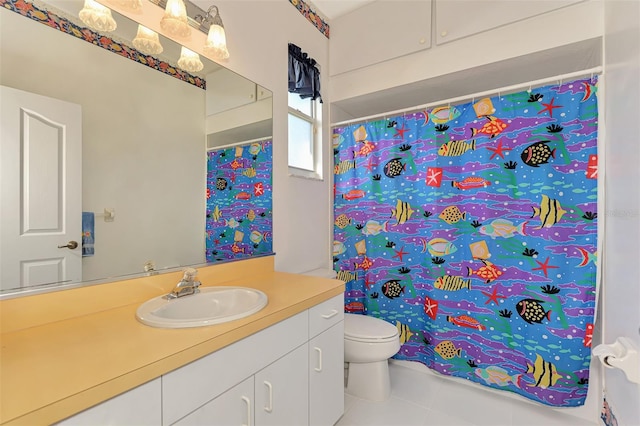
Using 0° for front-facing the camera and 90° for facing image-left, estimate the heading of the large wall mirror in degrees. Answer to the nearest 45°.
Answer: approximately 315°

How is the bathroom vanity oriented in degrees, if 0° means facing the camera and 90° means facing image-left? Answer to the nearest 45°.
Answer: approximately 315°

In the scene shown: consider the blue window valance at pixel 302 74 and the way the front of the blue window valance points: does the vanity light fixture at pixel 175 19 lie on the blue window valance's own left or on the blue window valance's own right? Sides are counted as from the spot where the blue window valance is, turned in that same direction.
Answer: on the blue window valance's own right

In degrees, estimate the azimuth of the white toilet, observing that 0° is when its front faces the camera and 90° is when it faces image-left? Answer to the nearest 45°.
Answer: approximately 315°
